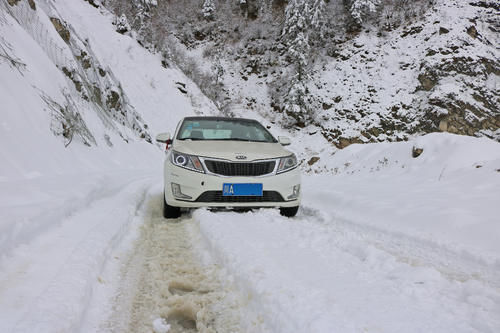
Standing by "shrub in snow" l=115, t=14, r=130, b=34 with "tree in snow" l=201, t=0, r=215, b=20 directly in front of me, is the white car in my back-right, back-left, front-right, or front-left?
back-right

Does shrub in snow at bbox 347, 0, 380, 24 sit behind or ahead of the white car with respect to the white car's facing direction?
behind

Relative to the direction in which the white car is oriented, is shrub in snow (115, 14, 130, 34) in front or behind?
behind

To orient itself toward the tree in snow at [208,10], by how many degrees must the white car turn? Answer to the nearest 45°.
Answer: approximately 180°

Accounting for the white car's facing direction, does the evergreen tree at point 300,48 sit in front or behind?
behind

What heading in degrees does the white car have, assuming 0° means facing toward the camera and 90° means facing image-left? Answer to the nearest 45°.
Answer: approximately 0°
